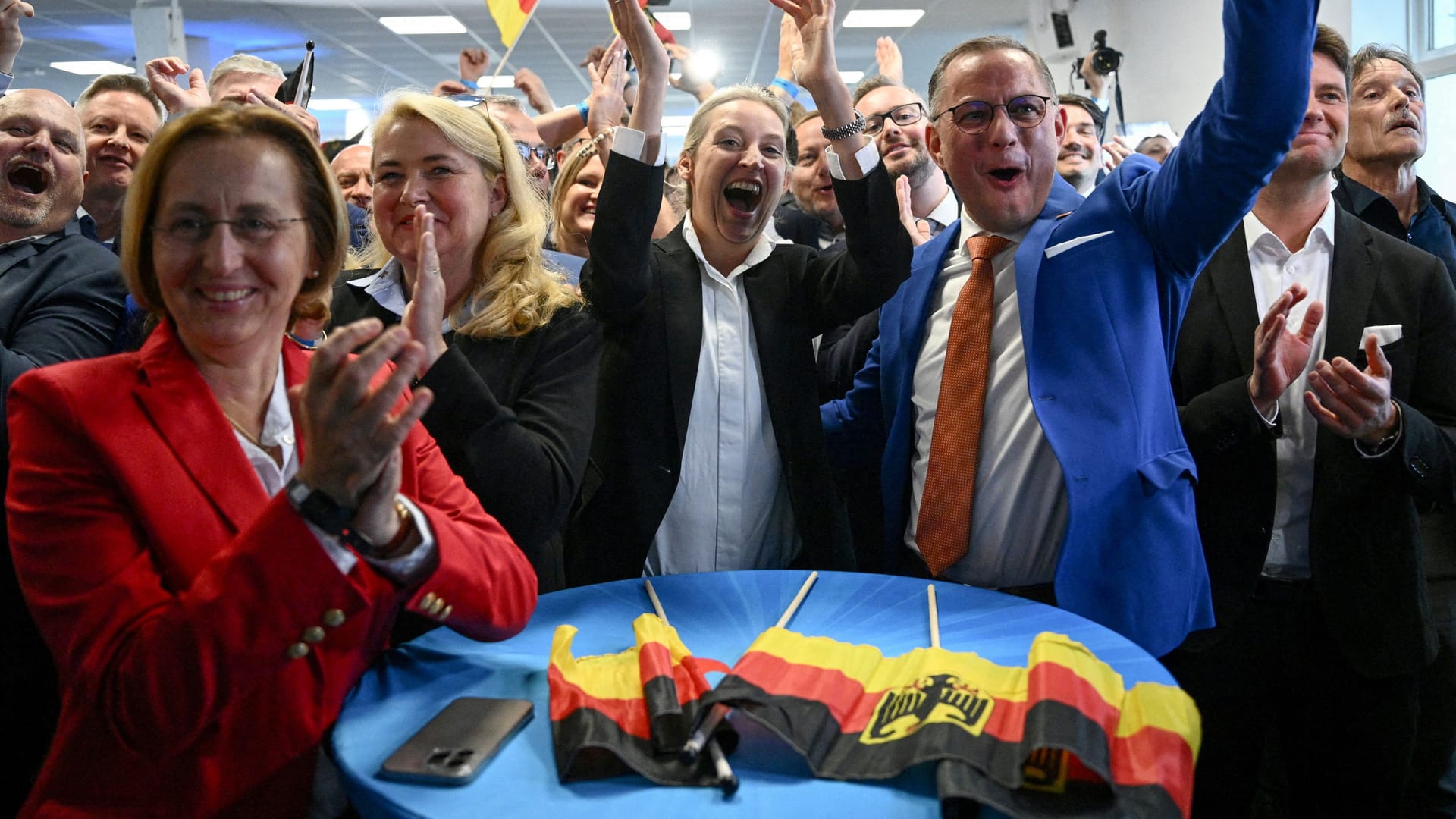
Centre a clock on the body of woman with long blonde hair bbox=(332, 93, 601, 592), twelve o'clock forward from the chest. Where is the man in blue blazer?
The man in blue blazer is roughly at 8 o'clock from the woman with long blonde hair.

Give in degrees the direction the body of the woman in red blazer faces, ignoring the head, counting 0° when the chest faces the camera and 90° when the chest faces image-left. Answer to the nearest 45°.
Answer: approximately 315°

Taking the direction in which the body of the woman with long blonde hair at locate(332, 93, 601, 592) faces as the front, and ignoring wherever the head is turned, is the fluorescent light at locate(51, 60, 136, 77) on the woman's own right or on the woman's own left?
on the woman's own right

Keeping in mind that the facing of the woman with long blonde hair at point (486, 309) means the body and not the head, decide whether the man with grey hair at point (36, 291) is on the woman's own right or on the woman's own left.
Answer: on the woman's own right

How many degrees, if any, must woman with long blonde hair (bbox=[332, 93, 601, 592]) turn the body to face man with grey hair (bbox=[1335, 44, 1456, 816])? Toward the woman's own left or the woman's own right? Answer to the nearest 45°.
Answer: approximately 135° to the woman's own left

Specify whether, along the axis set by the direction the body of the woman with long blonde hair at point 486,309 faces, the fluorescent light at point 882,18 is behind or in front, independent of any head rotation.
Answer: behind

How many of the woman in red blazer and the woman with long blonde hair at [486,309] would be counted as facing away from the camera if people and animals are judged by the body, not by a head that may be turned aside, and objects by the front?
0

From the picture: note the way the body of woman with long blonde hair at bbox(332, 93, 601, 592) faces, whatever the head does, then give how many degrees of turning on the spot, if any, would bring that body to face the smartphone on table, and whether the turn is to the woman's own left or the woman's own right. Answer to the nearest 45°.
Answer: approximately 45° to the woman's own left

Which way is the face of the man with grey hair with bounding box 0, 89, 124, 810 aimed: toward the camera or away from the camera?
toward the camera

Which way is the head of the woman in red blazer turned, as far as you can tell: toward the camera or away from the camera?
toward the camera

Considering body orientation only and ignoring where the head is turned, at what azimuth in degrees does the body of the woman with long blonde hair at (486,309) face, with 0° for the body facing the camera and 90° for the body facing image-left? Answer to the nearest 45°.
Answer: approximately 45°

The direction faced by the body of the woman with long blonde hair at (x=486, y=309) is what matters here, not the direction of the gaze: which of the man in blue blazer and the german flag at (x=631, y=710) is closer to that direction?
the german flag

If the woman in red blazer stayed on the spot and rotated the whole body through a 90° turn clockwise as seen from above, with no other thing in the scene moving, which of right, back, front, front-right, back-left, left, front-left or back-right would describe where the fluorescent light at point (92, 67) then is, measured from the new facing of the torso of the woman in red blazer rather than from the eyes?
back-right
